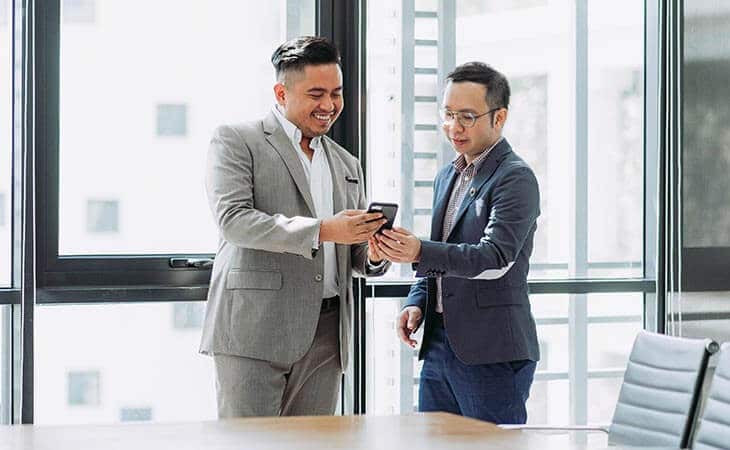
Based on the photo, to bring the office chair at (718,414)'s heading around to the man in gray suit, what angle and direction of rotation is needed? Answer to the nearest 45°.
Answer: approximately 45° to its right

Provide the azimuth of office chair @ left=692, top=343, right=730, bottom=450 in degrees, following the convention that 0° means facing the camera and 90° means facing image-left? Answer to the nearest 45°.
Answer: approximately 45°

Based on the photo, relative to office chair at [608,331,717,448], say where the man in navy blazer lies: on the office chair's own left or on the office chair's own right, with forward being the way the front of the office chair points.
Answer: on the office chair's own right

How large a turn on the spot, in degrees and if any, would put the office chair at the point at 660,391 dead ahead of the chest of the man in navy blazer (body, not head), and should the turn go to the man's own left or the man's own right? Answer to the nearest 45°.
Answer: approximately 90° to the man's own left

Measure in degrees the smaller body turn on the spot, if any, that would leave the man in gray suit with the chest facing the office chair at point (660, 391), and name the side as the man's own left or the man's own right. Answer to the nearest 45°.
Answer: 0° — they already face it

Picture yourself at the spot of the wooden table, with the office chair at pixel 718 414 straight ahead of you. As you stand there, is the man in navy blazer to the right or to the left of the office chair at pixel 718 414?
left

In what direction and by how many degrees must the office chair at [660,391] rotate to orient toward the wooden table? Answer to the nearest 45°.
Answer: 0° — it already faces it
